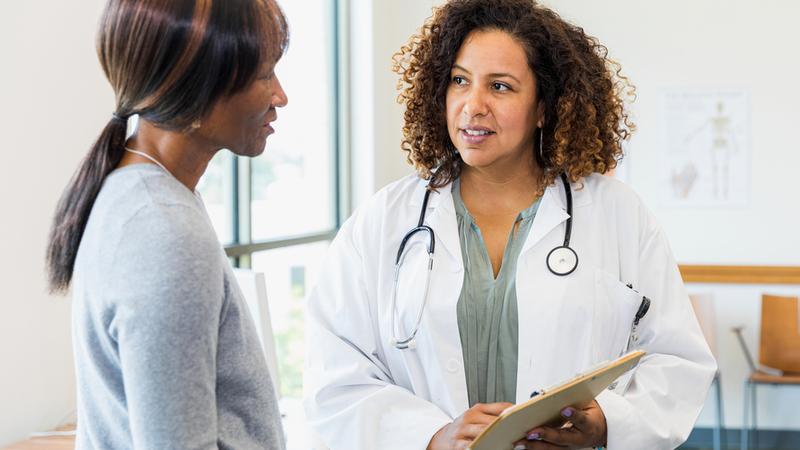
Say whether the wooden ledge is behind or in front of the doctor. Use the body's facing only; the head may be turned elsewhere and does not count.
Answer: behind

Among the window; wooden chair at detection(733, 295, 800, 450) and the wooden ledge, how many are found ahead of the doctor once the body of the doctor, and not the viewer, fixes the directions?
0

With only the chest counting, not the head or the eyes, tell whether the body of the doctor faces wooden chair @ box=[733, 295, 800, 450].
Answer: no

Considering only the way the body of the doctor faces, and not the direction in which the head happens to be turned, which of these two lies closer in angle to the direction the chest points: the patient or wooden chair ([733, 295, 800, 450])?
the patient

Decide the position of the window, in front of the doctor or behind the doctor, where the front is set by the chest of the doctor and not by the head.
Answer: behind

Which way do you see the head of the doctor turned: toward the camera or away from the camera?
toward the camera

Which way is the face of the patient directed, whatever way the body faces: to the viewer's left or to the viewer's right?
to the viewer's right

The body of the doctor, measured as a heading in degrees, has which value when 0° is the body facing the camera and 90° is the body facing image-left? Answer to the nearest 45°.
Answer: approximately 0°

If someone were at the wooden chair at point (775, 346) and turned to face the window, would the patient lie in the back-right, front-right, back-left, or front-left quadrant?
front-left

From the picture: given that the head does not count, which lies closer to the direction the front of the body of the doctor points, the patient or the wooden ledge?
the patient
